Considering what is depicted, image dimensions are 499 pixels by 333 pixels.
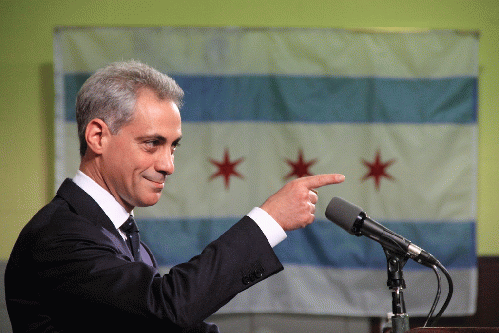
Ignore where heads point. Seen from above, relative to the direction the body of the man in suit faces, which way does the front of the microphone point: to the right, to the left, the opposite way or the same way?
the opposite way

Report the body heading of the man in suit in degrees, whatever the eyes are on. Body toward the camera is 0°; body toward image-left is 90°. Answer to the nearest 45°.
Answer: approximately 270°

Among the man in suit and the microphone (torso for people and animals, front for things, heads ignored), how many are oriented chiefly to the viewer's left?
1

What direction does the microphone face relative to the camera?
to the viewer's left

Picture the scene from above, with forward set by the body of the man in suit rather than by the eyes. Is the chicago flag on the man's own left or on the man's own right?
on the man's own left

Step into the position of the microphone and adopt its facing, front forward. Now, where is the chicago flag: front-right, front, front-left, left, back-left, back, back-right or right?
right
